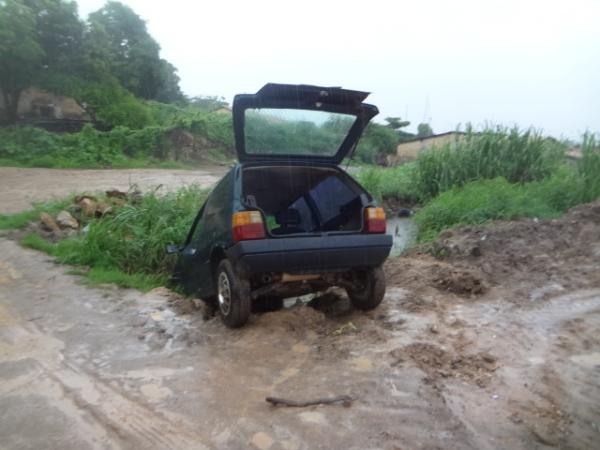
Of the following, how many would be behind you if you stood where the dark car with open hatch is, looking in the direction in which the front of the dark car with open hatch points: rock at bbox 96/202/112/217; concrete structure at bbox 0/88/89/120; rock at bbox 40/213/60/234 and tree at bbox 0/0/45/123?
0

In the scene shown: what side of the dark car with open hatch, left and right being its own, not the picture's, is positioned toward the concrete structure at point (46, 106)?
front

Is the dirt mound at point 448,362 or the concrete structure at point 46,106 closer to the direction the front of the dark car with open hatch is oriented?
the concrete structure

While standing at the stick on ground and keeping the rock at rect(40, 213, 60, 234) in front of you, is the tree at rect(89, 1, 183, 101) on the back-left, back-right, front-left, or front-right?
front-right

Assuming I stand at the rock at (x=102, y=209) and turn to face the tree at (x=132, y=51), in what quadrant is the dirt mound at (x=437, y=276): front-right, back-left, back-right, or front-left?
back-right

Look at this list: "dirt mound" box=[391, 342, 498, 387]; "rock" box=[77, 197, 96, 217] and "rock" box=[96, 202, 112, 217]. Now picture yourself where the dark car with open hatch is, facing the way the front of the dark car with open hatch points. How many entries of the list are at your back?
1

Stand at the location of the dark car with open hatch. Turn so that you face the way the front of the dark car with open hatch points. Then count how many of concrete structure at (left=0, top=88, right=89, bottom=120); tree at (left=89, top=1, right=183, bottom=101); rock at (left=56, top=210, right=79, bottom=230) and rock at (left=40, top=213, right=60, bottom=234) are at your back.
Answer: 0

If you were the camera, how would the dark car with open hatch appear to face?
facing away from the viewer and to the left of the viewer

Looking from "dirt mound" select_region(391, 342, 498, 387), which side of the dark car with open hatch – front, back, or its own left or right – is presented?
back

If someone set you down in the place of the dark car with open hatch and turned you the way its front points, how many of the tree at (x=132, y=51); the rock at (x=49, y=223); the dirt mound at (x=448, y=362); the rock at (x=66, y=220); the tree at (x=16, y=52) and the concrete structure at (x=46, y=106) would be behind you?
1

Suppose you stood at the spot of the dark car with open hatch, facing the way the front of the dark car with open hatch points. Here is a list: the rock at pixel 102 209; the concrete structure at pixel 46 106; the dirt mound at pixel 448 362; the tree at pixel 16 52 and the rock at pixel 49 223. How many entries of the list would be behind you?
1

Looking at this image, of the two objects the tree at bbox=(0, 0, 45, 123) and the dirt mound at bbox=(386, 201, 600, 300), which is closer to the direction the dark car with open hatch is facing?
the tree

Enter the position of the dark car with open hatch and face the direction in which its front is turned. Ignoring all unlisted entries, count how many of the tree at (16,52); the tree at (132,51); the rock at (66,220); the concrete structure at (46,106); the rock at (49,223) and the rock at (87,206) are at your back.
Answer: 0

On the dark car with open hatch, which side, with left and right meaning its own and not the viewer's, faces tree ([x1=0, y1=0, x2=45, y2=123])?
front

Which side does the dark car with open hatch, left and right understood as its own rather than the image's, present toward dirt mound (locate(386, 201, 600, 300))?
right

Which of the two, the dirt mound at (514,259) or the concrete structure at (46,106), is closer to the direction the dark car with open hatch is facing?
the concrete structure
